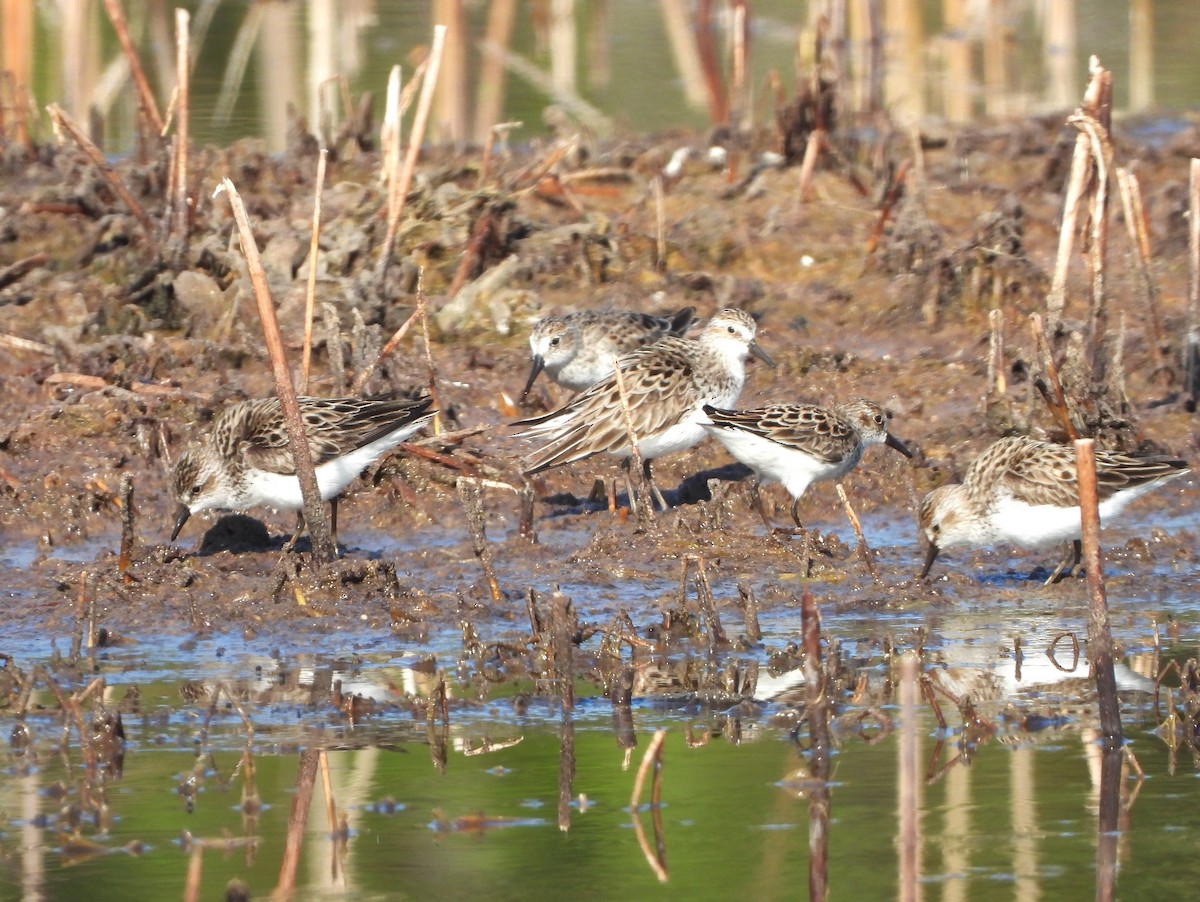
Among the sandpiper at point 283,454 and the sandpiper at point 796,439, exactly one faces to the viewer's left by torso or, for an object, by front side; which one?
the sandpiper at point 283,454

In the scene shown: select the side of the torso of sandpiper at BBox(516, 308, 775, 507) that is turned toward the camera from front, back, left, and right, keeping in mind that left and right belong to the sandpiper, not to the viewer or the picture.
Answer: right

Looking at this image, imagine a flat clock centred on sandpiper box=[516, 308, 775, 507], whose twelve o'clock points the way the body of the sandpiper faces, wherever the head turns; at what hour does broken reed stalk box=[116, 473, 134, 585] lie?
The broken reed stalk is roughly at 5 o'clock from the sandpiper.

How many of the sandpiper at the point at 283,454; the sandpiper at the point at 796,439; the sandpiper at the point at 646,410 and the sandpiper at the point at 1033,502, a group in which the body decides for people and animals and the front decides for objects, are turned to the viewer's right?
2

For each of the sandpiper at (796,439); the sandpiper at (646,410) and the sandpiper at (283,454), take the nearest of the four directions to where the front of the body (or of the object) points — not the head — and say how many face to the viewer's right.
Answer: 2

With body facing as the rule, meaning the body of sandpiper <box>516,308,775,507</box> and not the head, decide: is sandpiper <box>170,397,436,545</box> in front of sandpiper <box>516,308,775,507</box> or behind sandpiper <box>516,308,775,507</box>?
behind

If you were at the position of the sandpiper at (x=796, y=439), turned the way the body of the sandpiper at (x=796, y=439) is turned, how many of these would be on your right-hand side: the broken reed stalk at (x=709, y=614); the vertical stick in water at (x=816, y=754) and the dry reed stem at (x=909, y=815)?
3

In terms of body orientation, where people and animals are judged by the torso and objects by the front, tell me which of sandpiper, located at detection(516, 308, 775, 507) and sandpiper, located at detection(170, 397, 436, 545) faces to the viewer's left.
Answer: sandpiper, located at detection(170, 397, 436, 545)

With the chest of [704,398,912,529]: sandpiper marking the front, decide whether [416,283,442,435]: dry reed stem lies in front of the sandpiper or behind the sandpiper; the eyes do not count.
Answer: behind

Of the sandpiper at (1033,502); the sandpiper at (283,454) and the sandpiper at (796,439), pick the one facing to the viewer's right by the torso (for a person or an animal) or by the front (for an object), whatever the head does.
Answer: the sandpiper at (796,439)

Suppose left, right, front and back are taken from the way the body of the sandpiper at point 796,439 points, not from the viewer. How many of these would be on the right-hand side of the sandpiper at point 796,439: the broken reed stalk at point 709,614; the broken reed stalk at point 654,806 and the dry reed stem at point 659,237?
2

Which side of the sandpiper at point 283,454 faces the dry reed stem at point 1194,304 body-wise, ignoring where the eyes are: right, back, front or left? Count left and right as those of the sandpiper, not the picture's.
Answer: back

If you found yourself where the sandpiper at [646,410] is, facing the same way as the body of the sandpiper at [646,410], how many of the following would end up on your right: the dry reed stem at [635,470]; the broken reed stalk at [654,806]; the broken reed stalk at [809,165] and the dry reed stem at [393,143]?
2

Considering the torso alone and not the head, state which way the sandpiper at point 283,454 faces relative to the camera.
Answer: to the viewer's left

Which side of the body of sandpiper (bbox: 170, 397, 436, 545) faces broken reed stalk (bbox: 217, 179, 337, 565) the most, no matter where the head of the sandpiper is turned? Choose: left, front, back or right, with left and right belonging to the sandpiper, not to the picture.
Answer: left

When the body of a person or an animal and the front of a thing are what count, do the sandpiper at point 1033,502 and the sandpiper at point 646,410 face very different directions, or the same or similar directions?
very different directions
